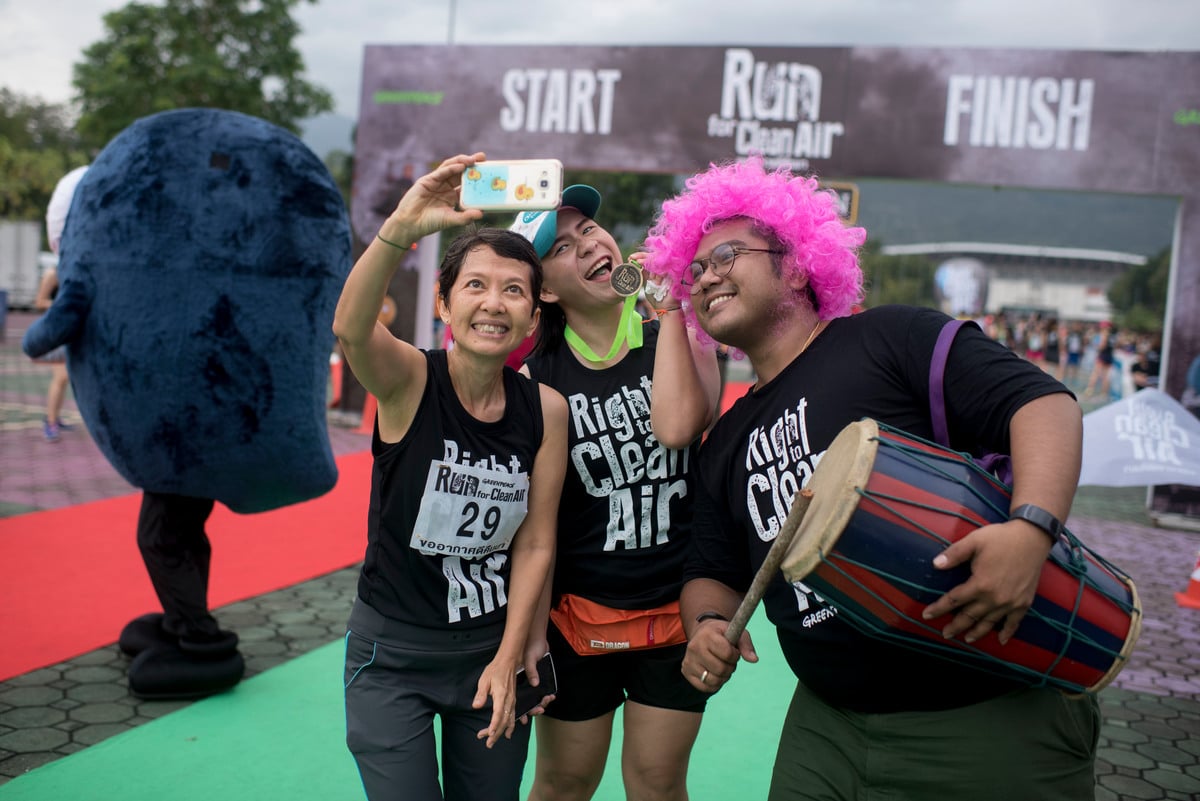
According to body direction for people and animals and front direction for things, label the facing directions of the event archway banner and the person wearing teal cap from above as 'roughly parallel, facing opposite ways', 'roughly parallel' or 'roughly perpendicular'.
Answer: roughly parallel

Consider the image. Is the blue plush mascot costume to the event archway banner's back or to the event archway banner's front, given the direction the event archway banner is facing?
to the front

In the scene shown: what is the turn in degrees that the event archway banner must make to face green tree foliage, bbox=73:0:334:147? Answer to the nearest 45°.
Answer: approximately 135° to its right

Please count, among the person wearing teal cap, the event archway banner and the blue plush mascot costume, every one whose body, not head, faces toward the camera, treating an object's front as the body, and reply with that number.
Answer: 2

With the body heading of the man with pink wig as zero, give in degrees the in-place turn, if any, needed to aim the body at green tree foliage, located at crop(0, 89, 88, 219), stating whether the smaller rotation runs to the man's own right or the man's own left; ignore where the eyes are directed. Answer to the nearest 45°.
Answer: approximately 90° to the man's own right

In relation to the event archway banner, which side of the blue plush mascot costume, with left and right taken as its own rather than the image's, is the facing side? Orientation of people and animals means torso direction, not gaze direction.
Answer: right

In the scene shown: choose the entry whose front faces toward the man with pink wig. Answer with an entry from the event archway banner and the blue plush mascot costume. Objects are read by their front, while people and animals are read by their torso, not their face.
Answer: the event archway banner

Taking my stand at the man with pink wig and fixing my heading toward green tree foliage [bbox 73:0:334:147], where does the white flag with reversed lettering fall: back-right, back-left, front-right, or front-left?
front-right

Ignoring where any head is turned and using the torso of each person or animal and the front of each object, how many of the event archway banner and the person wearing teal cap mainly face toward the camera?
2

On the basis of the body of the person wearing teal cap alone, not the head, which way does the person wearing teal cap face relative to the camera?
toward the camera

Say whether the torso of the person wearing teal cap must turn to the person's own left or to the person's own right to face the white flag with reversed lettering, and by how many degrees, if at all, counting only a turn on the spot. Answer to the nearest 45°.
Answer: approximately 135° to the person's own left
